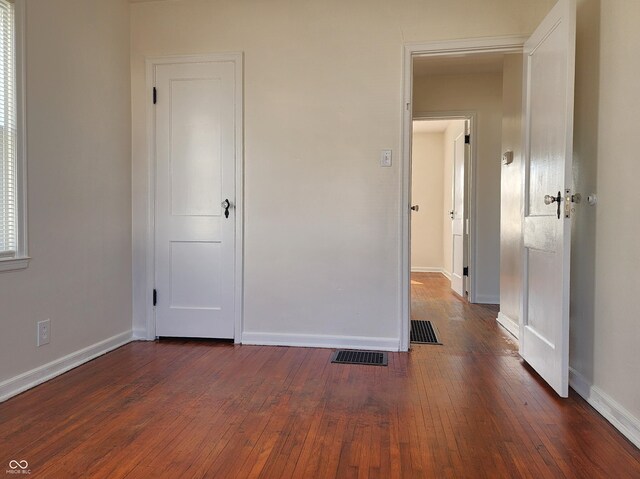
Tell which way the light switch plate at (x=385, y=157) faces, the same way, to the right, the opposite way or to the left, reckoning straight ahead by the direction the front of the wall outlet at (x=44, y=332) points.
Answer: to the right

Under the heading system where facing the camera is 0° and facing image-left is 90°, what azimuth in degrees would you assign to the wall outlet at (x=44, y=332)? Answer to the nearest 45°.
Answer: approximately 315°

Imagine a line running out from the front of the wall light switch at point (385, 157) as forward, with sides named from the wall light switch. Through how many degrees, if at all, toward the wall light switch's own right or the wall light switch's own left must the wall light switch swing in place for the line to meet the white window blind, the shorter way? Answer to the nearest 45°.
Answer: approximately 45° to the wall light switch's own right

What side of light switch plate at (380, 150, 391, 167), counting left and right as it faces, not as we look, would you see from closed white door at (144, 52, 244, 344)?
right

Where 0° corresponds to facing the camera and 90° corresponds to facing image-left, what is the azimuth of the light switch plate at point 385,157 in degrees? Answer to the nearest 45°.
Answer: approximately 0°

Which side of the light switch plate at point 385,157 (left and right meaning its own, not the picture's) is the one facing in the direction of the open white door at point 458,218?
back

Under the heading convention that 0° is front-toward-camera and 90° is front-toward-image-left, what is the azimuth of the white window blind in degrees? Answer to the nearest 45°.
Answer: approximately 315°

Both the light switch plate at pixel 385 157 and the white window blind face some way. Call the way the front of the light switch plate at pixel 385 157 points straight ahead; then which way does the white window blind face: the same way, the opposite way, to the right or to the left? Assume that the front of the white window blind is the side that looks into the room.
to the left
